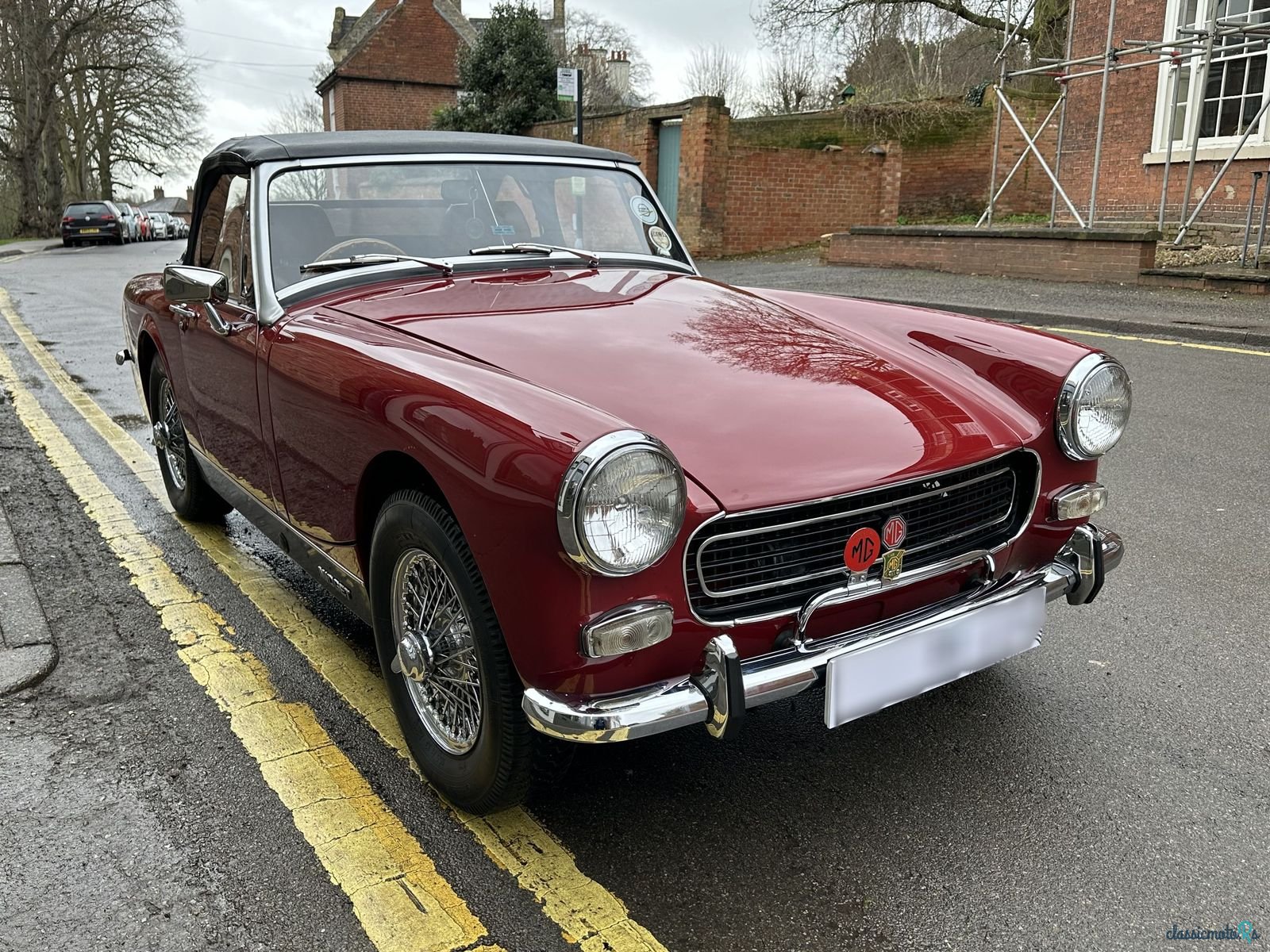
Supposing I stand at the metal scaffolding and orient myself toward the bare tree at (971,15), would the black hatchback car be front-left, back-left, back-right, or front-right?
front-left

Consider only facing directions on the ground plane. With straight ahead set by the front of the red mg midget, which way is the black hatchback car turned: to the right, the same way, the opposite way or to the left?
the opposite way

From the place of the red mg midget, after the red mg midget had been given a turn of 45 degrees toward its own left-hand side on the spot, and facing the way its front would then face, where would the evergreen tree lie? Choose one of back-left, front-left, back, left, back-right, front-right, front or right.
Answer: left

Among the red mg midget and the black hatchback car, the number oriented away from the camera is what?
1

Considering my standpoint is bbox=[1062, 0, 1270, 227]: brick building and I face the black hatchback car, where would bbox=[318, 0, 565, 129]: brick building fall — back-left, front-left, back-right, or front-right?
front-right

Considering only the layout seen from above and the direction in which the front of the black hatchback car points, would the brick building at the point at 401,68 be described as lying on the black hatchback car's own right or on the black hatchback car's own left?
on the black hatchback car's own right

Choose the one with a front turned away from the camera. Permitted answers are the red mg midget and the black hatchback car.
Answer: the black hatchback car

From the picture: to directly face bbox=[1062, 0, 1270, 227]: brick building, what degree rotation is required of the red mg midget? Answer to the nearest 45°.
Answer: approximately 90° to its left

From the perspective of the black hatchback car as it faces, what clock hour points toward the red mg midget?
The red mg midget is roughly at 6 o'clock from the black hatchback car.

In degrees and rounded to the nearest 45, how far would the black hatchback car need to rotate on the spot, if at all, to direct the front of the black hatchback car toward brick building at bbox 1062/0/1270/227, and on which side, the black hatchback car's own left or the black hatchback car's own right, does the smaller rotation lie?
approximately 135° to the black hatchback car's own right

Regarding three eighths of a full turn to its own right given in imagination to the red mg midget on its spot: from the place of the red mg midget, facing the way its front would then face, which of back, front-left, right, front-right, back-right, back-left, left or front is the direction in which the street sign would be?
right

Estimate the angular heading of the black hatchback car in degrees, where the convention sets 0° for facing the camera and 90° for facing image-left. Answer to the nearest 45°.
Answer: approximately 180°

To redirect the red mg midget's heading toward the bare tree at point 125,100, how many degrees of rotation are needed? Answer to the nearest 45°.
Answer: approximately 180°
